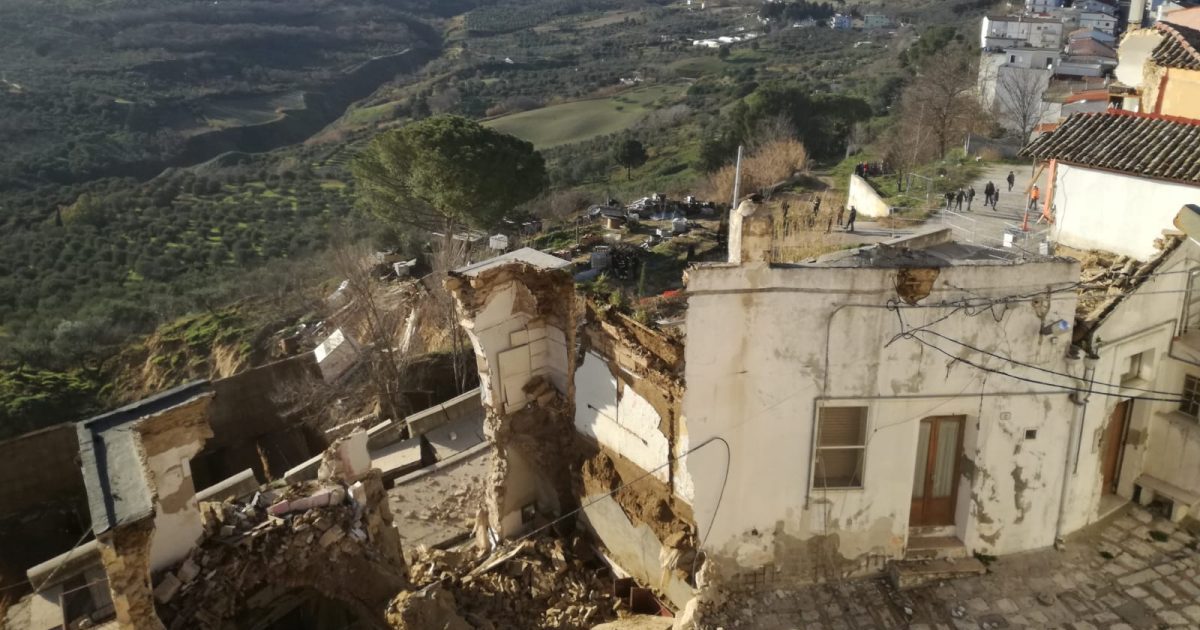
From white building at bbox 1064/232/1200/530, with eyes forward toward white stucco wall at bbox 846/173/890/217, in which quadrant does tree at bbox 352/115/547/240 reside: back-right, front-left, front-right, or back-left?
front-left

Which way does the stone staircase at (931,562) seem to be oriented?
toward the camera

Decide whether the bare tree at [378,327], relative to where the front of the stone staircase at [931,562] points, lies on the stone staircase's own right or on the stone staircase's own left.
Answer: on the stone staircase's own right

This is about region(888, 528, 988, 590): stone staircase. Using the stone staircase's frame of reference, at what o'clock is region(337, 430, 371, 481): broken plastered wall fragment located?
The broken plastered wall fragment is roughly at 3 o'clock from the stone staircase.

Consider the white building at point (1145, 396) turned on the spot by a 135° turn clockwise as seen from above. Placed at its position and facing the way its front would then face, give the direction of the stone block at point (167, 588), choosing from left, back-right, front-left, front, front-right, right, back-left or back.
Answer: back-left

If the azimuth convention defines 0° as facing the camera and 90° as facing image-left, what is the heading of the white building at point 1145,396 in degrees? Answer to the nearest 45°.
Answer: approximately 45°

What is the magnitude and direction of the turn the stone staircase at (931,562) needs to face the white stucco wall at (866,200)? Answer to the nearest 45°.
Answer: approximately 180°

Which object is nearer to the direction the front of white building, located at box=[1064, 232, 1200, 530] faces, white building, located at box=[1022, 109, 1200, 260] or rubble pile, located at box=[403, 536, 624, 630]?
the rubble pile

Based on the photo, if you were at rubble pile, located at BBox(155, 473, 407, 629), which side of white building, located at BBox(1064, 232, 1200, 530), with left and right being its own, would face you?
front

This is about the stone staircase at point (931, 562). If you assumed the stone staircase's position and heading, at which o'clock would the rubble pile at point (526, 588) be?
The rubble pile is roughly at 3 o'clock from the stone staircase.

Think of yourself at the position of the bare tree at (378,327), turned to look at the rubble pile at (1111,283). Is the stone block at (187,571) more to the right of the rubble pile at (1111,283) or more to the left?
right

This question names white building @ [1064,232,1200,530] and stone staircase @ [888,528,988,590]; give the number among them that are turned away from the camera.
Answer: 0

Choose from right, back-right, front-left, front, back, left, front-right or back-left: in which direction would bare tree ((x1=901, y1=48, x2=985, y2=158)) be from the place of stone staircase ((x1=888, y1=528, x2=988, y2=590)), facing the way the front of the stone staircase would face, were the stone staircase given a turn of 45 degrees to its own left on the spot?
back-left
